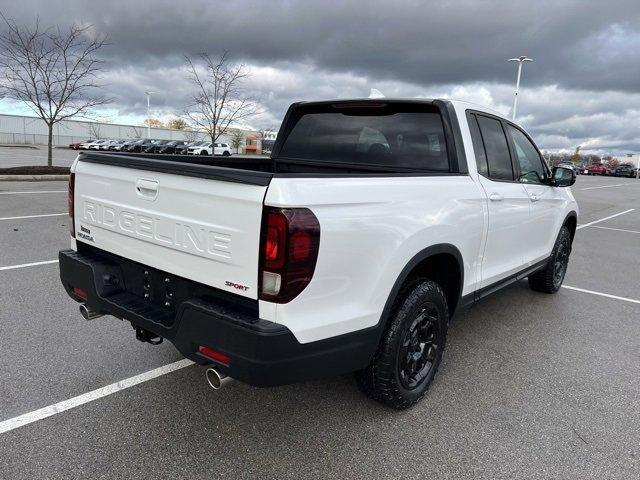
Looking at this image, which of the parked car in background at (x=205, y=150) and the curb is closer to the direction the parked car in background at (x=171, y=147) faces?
the curb

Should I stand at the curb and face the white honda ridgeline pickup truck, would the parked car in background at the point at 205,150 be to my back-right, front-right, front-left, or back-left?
back-left

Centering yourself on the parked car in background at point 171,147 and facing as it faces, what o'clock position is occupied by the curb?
The curb is roughly at 11 o'clock from the parked car in background.

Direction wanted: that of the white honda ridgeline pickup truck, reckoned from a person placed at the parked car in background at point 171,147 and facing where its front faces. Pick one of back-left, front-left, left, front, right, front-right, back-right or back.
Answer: front-left

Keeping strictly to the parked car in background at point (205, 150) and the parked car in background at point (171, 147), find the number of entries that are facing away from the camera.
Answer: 0

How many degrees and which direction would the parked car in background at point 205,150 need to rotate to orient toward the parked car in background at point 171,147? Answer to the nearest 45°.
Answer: approximately 45° to its right

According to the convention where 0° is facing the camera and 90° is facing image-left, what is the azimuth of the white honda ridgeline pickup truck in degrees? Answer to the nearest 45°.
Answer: approximately 225°

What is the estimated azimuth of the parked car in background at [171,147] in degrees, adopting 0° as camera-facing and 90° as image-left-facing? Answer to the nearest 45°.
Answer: approximately 45°

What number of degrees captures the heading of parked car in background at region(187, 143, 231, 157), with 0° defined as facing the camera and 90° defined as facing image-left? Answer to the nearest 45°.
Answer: approximately 45°

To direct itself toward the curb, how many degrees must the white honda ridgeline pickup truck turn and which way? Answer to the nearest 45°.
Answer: approximately 90° to its left

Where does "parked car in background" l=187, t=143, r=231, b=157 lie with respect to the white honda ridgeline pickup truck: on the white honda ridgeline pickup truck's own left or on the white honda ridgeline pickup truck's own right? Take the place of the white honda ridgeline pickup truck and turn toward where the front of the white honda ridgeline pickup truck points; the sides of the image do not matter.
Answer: on the white honda ridgeline pickup truck's own left

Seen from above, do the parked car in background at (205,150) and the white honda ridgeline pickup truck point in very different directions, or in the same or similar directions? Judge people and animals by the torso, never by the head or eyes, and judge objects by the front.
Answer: very different directions

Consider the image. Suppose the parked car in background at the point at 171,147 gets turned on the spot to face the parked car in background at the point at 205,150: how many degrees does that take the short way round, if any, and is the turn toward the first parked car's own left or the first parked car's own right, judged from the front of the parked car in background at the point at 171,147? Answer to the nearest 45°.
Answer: approximately 135° to the first parked car's own left

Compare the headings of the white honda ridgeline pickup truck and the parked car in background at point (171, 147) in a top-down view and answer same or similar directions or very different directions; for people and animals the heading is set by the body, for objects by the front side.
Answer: very different directions
